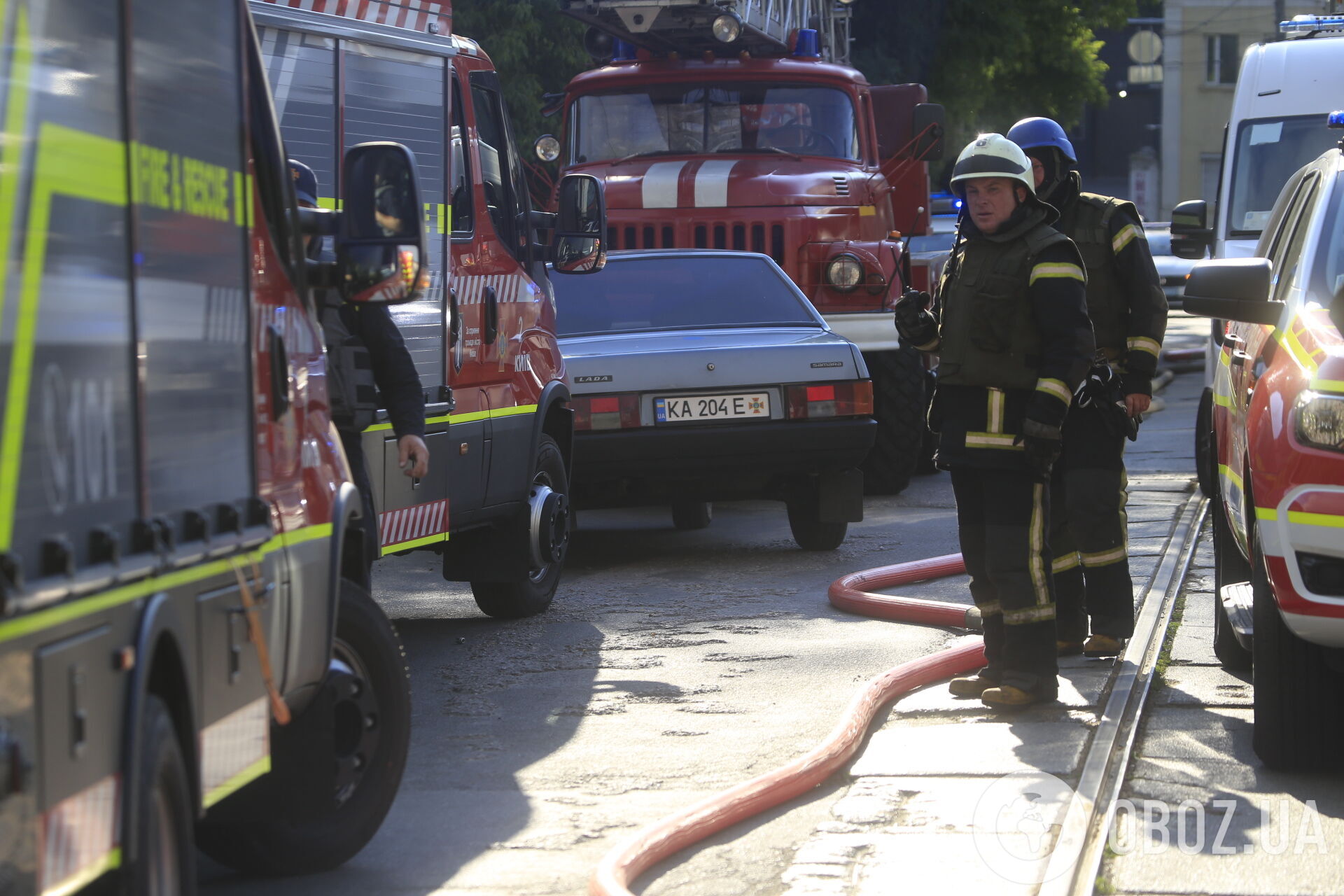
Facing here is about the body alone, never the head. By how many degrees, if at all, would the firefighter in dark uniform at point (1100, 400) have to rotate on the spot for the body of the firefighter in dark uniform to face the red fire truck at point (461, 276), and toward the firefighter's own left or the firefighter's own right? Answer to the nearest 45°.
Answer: approximately 45° to the firefighter's own right

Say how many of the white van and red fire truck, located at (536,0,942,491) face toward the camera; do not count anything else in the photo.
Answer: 2

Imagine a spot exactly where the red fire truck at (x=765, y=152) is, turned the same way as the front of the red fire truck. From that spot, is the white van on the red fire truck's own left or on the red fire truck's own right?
on the red fire truck's own left

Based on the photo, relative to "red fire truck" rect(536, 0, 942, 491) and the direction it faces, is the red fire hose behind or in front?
in front

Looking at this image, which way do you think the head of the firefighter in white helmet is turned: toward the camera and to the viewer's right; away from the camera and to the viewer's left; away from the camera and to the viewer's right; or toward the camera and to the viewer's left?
toward the camera and to the viewer's left

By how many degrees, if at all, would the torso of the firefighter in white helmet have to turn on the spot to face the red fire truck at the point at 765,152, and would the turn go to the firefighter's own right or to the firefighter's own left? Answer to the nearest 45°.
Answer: approximately 135° to the firefighter's own right

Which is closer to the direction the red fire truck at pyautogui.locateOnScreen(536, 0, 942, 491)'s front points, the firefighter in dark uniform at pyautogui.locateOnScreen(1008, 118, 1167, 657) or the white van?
the firefighter in dark uniform

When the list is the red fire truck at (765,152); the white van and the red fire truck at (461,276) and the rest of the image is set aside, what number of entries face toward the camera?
2

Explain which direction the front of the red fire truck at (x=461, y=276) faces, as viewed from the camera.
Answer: facing away from the viewer and to the right of the viewer

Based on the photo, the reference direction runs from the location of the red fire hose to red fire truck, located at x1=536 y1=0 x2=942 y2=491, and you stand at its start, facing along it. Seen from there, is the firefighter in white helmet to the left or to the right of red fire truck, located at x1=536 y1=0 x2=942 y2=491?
right

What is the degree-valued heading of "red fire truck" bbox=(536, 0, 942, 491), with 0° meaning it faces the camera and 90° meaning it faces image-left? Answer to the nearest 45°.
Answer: approximately 0°

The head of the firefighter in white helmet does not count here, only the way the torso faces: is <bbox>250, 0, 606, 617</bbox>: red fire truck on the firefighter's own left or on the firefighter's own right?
on the firefighter's own right
